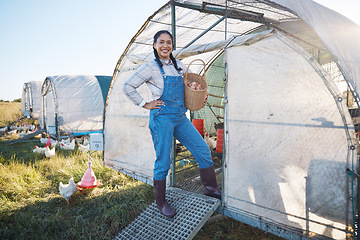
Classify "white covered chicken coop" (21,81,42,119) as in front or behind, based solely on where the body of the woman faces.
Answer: behind

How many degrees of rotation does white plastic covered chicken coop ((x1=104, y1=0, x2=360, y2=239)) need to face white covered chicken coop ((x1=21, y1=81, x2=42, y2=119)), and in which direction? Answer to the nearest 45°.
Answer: approximately 90° to its right

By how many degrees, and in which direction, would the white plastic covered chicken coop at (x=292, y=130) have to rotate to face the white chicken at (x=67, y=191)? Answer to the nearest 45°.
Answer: approximately 45° to its right

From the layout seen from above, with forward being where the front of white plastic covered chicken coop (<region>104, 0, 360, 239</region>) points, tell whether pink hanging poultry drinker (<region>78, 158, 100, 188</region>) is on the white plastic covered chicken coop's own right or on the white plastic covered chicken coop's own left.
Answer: on the white plastic covered chicken coop's own right

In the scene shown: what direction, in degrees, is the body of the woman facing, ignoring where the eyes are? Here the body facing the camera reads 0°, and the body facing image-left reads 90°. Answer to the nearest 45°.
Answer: approximately 315°
